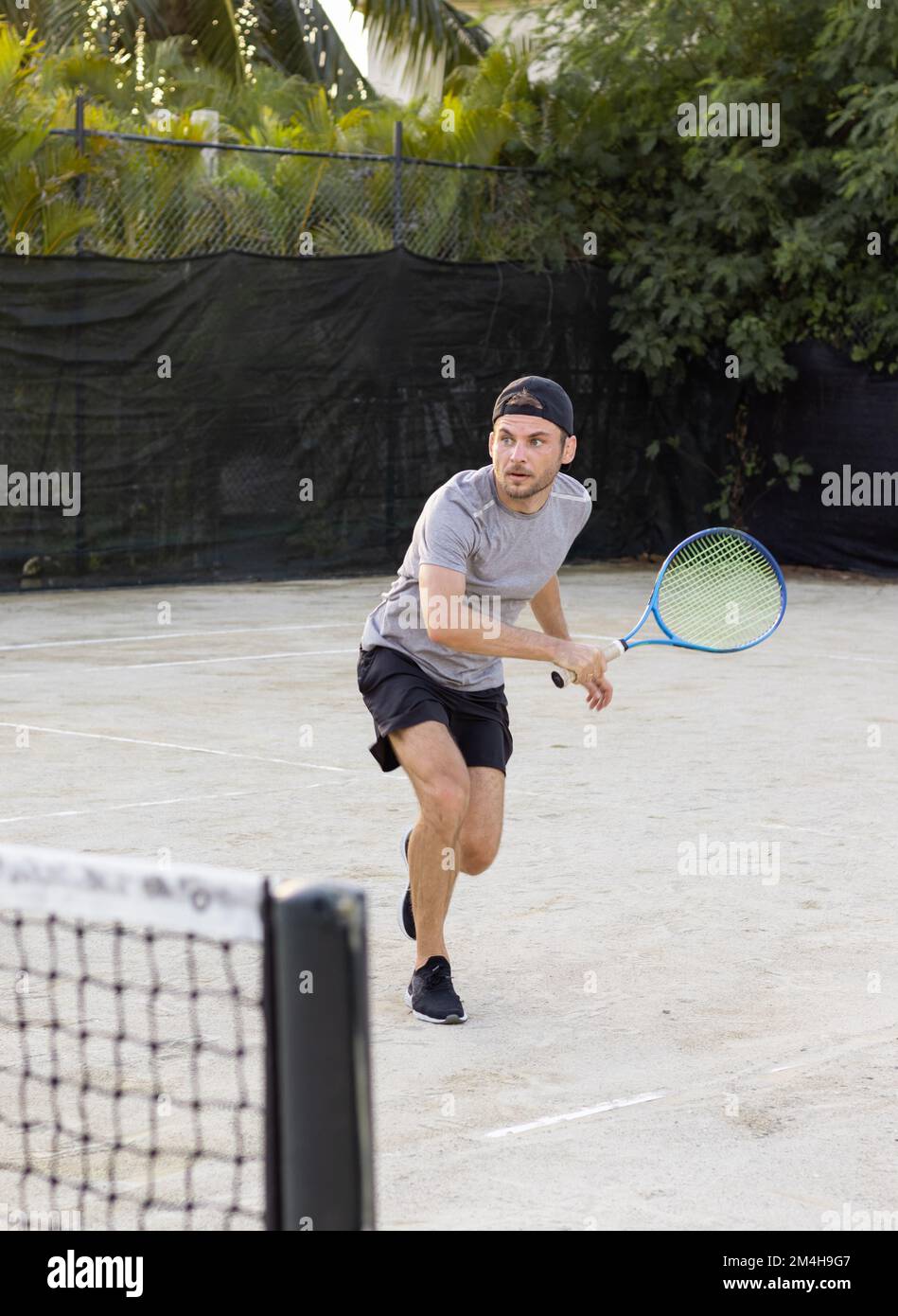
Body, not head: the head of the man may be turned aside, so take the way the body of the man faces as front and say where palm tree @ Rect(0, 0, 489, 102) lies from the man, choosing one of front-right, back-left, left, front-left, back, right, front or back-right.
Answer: back-left

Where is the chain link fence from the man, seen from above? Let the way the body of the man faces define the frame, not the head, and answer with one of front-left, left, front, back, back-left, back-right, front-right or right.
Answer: back-left

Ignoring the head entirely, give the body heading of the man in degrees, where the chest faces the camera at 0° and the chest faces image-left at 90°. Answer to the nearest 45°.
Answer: approximately 315°

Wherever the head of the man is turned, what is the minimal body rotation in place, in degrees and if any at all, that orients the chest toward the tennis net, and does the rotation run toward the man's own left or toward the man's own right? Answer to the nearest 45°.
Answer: approximately 45° to the man's own right

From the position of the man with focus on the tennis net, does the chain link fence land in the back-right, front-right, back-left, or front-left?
back-right

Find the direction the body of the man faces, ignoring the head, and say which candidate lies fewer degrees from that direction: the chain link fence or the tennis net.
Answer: the tennis net

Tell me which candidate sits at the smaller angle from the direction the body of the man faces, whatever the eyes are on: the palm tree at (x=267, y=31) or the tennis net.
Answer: the tennis net
